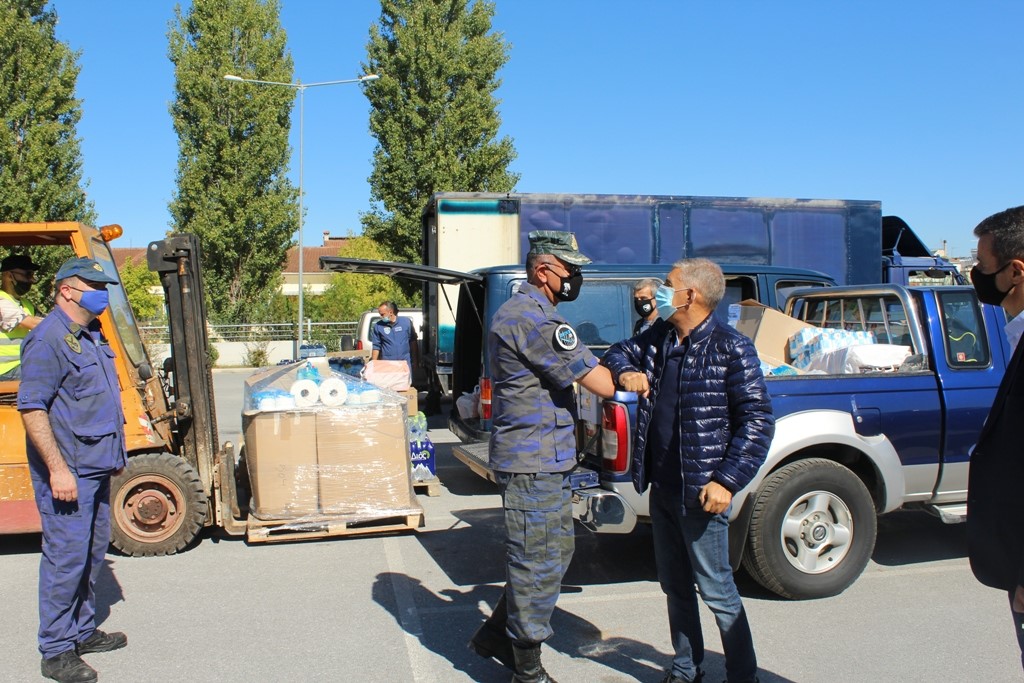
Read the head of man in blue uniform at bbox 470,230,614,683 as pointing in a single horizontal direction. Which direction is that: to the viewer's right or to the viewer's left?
to the viewer's right

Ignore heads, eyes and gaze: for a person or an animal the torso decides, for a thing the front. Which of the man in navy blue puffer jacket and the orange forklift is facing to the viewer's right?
the orange forklift

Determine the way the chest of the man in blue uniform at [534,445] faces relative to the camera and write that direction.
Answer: to the viewer's right

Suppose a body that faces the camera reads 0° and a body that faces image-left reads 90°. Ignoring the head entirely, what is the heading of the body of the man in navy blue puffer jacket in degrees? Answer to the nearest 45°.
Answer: approximately 45°

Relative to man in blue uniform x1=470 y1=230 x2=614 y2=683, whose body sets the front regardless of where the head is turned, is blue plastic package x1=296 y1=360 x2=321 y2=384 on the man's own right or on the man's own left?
on the man's own left

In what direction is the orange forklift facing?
to the viewer's right

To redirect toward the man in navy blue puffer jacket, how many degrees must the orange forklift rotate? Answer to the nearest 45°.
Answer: approximately 45° to its right

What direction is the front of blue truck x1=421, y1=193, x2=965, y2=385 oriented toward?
to the viewer's right

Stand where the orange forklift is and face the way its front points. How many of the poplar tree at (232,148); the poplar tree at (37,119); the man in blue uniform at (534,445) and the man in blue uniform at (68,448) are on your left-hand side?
2
